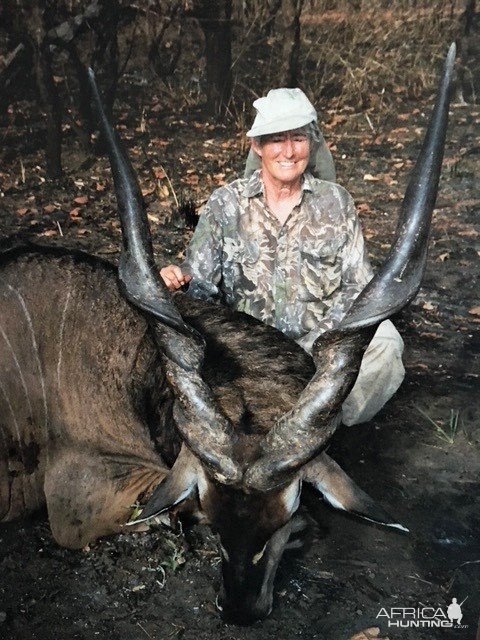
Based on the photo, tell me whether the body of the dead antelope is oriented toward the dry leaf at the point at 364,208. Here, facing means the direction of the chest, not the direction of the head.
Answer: no

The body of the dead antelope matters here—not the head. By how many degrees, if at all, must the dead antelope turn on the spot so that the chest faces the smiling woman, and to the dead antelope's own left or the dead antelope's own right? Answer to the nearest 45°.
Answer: approximately 90° to the dead antelope's own left

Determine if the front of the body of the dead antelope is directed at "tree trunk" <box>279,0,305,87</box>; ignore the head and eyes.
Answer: no

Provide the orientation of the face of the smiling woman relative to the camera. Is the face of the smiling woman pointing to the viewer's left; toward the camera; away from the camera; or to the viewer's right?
toward the camera

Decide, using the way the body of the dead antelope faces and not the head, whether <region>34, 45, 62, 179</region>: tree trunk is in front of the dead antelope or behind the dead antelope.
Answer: behind

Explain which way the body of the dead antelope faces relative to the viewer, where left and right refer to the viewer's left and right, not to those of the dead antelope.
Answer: facing the viewer and to the right of the viewer

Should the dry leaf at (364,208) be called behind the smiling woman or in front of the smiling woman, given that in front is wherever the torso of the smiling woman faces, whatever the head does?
behind

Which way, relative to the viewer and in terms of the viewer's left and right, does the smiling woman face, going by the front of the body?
facing the viewer

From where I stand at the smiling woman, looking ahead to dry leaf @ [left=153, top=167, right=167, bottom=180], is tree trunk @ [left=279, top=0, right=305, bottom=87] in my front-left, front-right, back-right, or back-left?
front-right

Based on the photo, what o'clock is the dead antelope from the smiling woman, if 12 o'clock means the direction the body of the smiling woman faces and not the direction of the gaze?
The dead antelope is roughly at 1 o'clock from the smiling woman.

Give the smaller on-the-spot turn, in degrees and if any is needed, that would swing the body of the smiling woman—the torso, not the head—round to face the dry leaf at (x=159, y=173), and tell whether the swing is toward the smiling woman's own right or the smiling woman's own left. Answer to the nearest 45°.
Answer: approximately 135° to the smiling woman's own right

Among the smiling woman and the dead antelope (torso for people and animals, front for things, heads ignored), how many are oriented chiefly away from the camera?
0

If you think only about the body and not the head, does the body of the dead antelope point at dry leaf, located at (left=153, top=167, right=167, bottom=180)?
no
